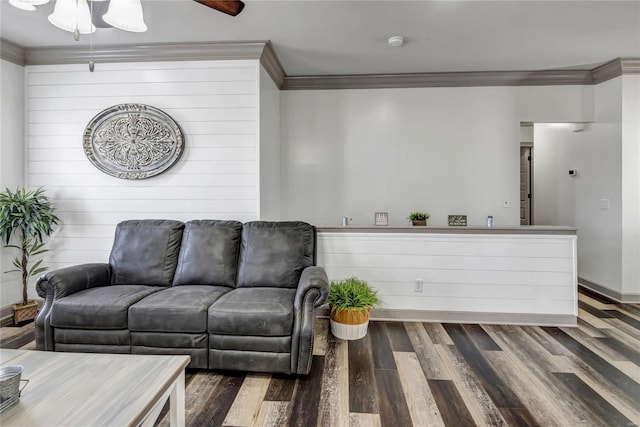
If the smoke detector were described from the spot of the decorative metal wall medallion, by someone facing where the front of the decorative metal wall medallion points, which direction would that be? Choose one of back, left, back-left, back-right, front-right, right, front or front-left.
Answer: front-left

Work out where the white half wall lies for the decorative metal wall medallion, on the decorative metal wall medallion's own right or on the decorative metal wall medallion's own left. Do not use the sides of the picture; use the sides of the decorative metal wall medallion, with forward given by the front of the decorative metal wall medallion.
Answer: on the decorative metal wall medallion's own left

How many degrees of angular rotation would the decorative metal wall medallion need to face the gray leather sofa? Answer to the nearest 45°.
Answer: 0° — it already faces it

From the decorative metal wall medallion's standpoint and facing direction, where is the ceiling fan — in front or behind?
in front

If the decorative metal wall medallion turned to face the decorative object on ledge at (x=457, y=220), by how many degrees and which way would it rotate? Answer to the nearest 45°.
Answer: approximately 45° to its left

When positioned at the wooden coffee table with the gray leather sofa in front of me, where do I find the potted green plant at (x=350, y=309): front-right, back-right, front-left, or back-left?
front-right

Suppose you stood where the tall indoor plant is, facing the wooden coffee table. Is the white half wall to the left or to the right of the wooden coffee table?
left

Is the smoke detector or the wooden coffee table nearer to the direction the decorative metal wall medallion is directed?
the wooden coffee table

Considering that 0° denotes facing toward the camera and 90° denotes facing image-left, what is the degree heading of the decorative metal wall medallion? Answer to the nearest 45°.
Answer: approximately 0°

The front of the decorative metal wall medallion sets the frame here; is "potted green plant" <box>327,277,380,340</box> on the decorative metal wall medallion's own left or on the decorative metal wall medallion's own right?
on the decorative metal wall medallion's own left
